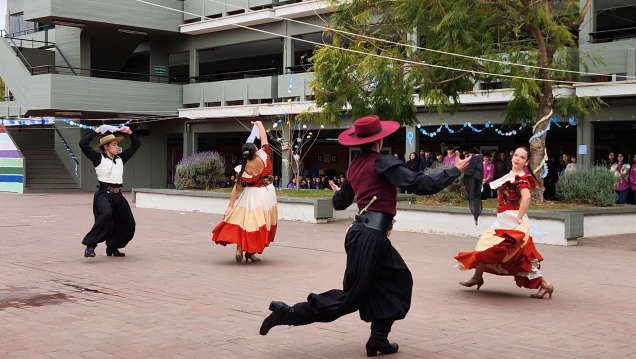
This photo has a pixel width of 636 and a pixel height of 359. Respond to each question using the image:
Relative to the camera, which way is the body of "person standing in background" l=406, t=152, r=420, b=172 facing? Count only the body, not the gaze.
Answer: toward the camera

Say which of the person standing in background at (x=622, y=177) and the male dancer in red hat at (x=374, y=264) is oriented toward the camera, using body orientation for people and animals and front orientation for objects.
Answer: the person standing in background

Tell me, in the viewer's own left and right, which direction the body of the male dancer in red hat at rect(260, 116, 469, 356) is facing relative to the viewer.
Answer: facing away from the viewer and to the right of the viewer

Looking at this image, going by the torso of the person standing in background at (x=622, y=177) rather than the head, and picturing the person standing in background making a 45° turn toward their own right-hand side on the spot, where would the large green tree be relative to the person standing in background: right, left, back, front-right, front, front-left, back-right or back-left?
front

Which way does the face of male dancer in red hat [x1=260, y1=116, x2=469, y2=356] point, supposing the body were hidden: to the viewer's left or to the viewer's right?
to the viewer's right

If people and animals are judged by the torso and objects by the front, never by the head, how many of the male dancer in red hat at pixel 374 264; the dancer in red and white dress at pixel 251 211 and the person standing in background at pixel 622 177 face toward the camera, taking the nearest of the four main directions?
1

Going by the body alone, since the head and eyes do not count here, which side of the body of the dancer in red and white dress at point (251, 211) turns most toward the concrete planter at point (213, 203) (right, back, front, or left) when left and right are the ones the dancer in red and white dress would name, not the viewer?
front

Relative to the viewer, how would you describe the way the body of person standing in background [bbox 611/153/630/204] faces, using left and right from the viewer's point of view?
facing the viewer

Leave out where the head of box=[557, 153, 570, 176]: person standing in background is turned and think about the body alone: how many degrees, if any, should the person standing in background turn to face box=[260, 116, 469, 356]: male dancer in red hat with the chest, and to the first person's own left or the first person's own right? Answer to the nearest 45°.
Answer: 0° — they already face them

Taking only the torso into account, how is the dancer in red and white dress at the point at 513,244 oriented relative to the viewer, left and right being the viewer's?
facing the viewer and to the left of the viewer

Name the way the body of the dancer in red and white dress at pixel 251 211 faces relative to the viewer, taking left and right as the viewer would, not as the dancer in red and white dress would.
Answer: facing away from the viewer

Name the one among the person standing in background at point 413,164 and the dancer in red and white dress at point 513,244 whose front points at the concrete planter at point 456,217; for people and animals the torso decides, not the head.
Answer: the person standing in background

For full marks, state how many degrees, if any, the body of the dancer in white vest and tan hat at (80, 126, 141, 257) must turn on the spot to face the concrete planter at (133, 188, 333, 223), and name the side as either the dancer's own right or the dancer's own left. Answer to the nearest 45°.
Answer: approximately 135° to the dancer's own left

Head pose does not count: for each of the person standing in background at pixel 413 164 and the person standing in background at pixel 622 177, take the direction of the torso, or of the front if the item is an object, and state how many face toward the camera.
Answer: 2

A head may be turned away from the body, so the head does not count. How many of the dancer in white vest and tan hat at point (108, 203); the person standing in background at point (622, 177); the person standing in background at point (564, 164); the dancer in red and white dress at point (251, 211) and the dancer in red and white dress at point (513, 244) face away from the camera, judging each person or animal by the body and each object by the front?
1
